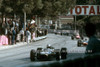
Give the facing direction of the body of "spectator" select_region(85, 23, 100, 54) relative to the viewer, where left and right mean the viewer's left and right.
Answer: facing away from the viewer and to the left of the viewer

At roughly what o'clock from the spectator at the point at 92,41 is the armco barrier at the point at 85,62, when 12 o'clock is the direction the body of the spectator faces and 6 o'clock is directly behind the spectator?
The armco barrier is roughly at 8 o'clock from the spectator.

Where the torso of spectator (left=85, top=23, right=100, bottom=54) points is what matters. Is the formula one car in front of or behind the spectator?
in front
